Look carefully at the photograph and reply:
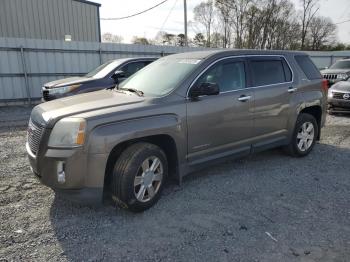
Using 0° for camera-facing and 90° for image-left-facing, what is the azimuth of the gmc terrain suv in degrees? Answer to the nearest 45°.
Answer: approximately 45°

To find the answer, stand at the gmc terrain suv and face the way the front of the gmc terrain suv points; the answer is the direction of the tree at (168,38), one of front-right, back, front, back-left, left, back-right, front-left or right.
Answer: back-right

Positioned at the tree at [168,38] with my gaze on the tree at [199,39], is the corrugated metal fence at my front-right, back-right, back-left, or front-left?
back-right

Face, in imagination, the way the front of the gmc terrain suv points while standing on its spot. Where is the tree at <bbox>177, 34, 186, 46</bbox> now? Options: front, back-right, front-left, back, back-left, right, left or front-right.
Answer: back-right

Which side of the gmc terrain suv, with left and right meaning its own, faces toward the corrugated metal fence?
right

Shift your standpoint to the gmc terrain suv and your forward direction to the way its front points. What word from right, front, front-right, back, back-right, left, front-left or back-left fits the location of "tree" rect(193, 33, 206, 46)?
back-right
